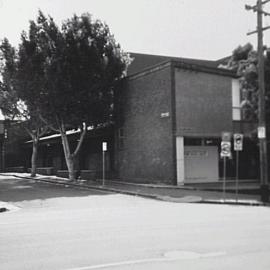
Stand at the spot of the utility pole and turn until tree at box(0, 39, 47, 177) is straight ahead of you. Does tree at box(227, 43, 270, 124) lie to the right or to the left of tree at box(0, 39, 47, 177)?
right

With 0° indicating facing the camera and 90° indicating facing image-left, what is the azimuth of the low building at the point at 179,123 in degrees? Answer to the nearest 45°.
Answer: approximately 315°
